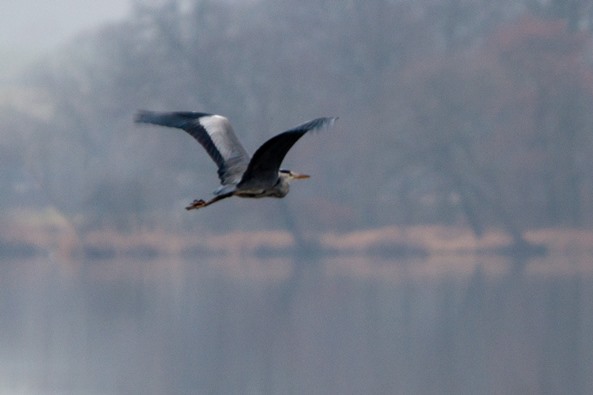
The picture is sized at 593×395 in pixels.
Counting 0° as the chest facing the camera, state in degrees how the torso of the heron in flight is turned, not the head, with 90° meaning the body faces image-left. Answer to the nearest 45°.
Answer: approximately 225°
